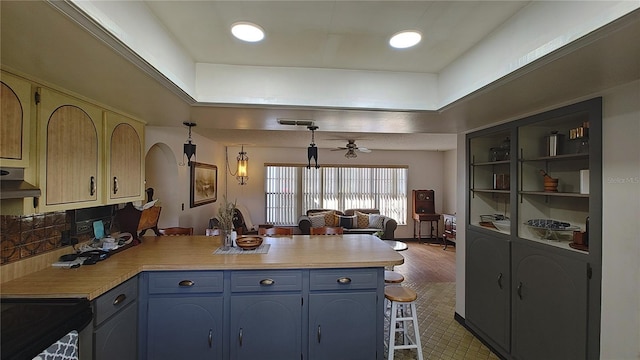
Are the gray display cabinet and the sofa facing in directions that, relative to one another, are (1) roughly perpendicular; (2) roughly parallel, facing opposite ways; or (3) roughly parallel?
roughly perpendicular

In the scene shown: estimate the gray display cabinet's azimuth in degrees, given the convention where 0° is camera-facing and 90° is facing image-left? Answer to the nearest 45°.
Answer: approximately 45°

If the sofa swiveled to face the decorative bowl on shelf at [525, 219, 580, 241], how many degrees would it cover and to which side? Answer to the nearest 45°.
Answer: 0° — it already faces it

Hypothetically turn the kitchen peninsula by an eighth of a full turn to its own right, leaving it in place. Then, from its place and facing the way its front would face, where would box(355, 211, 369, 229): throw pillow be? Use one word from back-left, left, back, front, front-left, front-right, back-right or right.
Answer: back

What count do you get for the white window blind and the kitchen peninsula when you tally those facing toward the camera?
2

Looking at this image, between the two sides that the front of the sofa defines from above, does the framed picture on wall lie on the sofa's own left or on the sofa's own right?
on the sofa's own right

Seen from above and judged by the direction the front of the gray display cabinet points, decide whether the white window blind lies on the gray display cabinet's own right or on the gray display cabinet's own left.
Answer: on the gray display cabinet's own right

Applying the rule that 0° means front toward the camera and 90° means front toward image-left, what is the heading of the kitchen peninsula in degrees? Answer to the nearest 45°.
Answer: approximately 0°

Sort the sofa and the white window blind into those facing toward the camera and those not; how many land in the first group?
2

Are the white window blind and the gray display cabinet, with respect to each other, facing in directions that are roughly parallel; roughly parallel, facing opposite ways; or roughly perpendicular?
roughly perpendicular

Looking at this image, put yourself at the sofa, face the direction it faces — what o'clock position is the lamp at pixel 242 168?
The lamp is roughly at 3 o'clock from the sofa.
